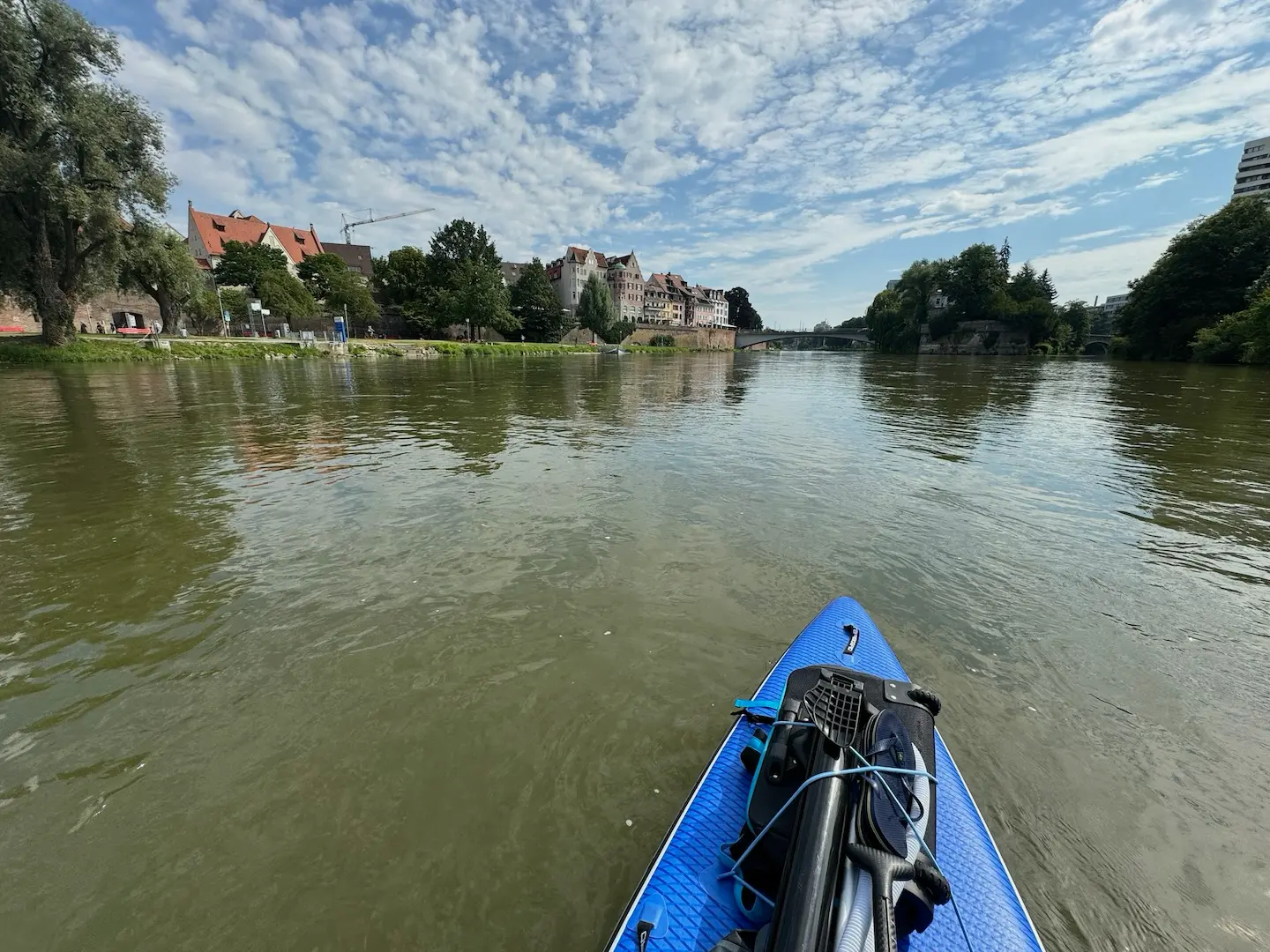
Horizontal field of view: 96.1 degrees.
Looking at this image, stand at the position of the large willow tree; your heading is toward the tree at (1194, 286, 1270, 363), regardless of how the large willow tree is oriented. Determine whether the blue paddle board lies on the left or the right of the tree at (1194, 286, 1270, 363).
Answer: right

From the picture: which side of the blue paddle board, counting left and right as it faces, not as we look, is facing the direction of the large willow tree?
left

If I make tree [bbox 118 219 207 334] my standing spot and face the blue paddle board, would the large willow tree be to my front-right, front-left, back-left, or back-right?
front-right

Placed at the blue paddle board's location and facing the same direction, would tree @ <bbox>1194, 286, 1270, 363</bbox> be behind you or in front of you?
in front

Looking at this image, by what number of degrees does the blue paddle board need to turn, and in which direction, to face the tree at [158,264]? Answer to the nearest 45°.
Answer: approximately 45° to its left

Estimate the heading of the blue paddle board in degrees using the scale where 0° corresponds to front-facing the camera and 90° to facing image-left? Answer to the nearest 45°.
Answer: approximately 180°

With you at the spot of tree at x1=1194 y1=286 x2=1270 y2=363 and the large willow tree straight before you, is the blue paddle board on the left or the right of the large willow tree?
left

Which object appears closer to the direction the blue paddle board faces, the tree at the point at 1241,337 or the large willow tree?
the tree
